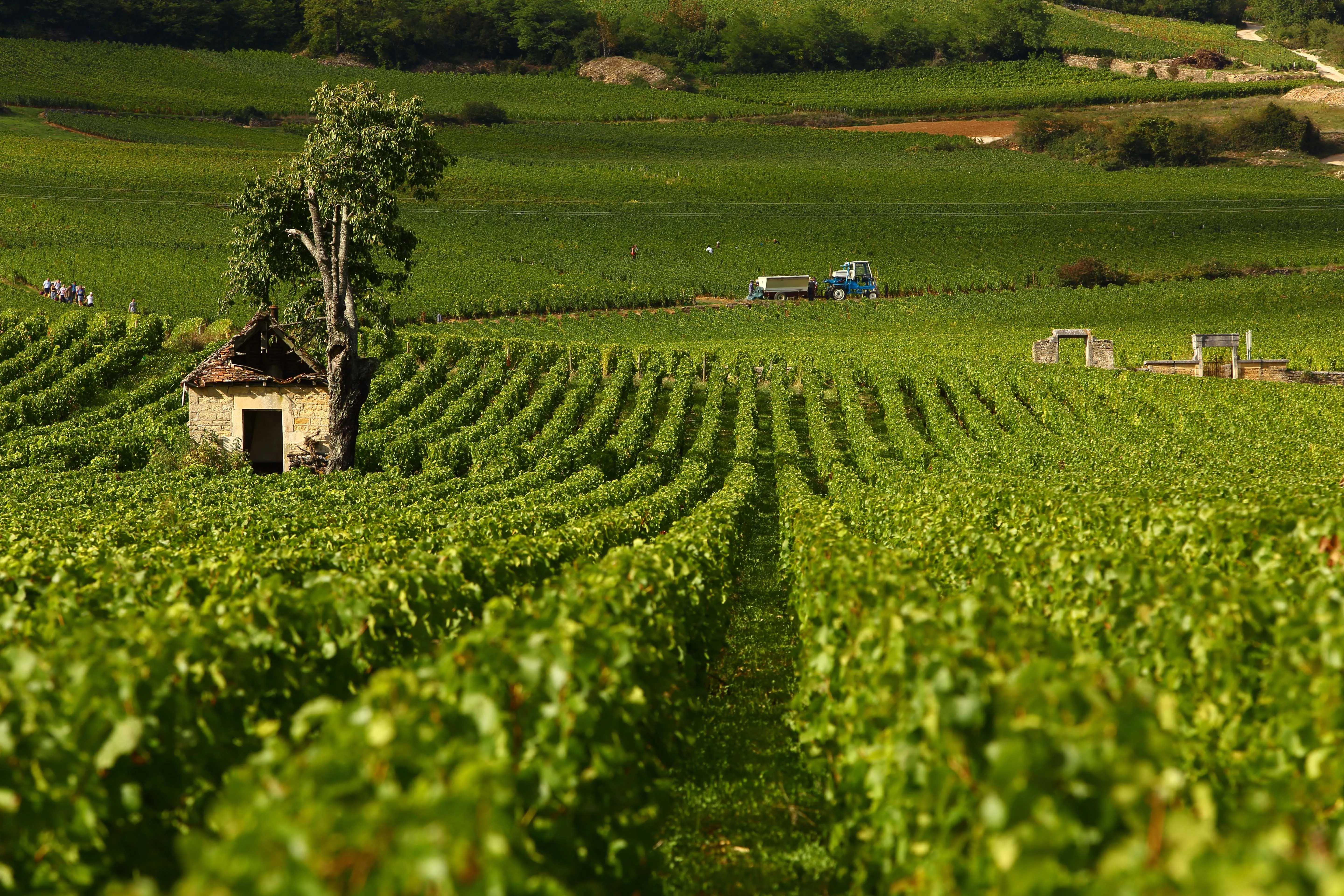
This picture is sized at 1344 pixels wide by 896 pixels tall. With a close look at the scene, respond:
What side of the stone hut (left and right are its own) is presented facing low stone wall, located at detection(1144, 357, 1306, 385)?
left

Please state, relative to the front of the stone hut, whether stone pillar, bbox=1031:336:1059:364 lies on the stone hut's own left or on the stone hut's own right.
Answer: on the stone hut's own left

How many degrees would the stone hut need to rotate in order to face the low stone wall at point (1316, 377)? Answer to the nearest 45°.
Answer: approximately 90° to its left

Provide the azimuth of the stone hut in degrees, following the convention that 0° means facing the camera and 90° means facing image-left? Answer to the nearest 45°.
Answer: approximately 0°

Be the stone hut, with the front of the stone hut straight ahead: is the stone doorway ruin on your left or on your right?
on your left
